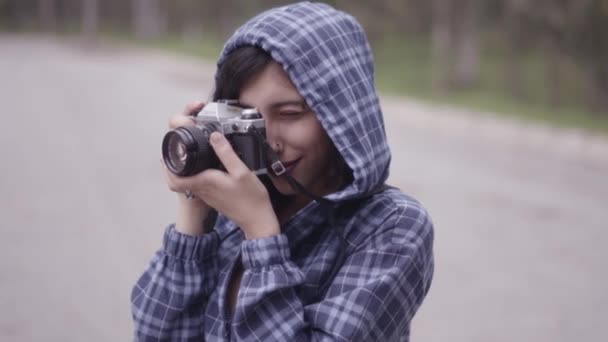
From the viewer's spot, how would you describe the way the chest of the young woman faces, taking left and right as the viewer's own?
facing the viewer and to the left of the viewer

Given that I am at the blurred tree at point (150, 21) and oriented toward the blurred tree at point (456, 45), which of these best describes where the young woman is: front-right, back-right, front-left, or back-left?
front-right

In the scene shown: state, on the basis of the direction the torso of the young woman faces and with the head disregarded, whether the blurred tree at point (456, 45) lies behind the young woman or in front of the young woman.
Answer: behind

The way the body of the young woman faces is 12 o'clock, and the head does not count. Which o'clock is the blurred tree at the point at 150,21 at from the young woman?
The blurred tree is roughly at 4 o'clock from the young woman.

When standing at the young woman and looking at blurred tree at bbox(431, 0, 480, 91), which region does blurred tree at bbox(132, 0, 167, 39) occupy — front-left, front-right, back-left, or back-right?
front-left

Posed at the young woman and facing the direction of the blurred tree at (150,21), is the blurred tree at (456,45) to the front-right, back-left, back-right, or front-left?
front-right

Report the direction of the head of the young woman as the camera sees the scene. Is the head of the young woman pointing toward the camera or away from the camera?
toward the camera
